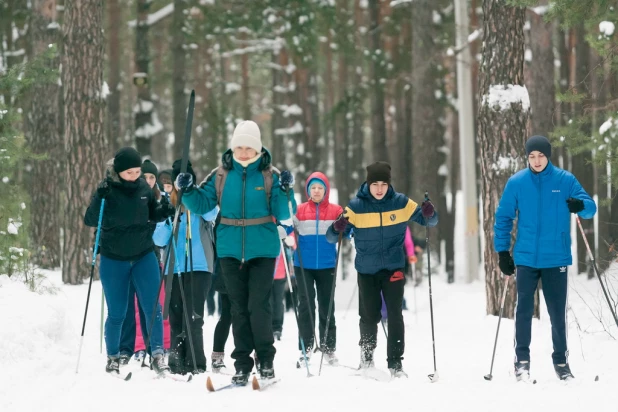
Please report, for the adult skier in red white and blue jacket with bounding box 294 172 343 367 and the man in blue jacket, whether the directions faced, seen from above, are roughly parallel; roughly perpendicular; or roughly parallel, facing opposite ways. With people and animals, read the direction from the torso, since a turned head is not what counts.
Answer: roughly parallel

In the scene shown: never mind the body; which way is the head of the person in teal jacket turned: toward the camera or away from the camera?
toward the camera

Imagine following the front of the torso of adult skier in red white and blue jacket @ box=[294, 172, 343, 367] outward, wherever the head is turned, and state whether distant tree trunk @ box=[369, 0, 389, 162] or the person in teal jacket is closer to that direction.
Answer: the person in teal jacket

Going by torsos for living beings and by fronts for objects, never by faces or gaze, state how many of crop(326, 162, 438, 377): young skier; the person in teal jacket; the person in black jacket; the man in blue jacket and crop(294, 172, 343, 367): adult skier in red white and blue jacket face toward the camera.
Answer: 5

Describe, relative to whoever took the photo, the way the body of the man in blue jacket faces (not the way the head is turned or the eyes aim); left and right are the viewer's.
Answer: facing the viewer

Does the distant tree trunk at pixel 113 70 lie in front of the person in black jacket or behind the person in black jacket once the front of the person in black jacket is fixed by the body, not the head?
behind

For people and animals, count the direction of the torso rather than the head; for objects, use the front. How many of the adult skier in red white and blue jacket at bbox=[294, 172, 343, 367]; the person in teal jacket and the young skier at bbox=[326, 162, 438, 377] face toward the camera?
3

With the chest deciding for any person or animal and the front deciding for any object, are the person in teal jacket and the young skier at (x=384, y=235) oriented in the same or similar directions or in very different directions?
same or similar directions

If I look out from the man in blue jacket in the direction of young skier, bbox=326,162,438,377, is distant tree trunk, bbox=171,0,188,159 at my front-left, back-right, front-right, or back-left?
front-right

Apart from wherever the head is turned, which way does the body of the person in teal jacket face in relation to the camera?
toward the camera

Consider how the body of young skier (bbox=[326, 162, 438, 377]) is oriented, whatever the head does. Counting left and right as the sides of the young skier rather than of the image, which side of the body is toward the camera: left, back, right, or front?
front

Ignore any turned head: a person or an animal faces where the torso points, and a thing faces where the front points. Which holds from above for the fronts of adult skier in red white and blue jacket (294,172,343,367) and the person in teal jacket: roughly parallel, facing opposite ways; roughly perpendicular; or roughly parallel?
roughly parallel
